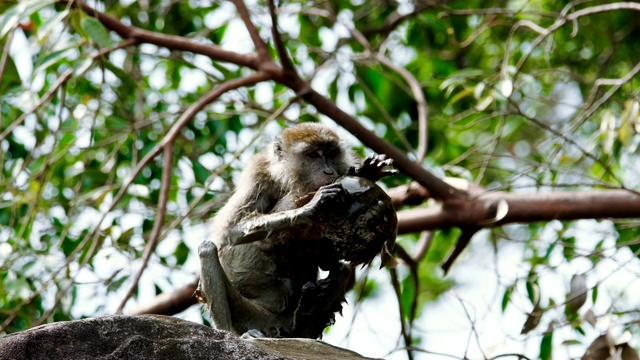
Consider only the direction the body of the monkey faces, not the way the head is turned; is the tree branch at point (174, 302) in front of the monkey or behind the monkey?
behind

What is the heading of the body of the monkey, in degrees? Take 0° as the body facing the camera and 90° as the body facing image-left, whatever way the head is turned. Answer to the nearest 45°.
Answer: approximately 315°
